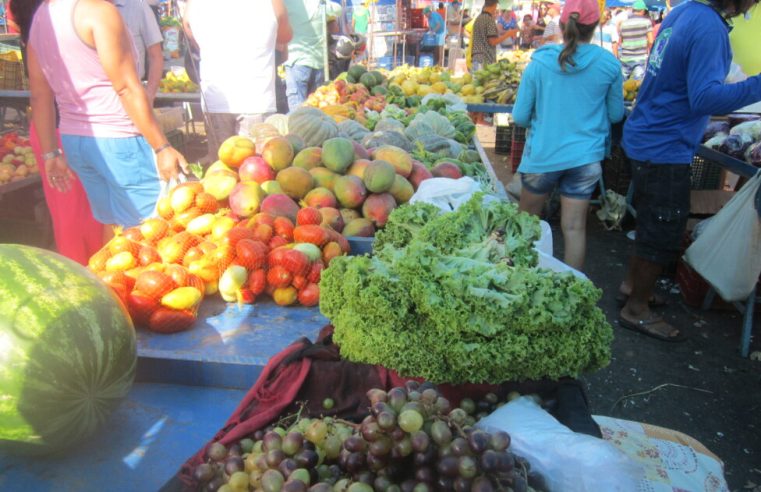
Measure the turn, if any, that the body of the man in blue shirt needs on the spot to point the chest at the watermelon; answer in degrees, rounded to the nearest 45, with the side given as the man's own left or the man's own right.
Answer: approximately 90° to the man's own right

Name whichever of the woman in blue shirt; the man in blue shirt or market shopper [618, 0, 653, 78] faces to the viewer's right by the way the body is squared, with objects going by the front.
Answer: the man in blue shirt

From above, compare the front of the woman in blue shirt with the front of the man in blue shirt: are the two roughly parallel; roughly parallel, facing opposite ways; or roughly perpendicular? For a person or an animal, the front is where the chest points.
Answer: roughly perpendicular

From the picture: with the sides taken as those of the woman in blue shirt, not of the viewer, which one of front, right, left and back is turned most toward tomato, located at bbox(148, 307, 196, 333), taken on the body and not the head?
back

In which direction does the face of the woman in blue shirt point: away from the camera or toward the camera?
away from the camera

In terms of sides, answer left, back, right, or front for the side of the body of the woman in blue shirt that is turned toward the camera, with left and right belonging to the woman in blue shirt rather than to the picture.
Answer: back

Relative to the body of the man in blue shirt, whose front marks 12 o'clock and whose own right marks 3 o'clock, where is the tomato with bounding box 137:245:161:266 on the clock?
The tomato is roughly at 4 o'clock from the man in blue shirt.

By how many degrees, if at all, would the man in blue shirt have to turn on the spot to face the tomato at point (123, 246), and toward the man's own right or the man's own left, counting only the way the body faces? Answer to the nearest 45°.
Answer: approximately 135° to the man's own right

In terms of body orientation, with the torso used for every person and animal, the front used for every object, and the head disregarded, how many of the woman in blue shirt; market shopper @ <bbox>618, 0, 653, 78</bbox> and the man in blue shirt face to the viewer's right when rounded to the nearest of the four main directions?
1

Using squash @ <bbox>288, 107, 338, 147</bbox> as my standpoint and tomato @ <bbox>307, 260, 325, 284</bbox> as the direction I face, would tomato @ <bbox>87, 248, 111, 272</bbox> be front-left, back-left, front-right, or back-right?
front-right

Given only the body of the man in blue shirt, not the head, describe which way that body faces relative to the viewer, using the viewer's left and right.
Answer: facing to the right of the viewer

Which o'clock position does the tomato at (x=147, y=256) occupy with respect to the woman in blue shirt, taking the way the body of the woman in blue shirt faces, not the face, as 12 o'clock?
The tomato is roughly at 7 o'clock from the woman in blue shirt.
